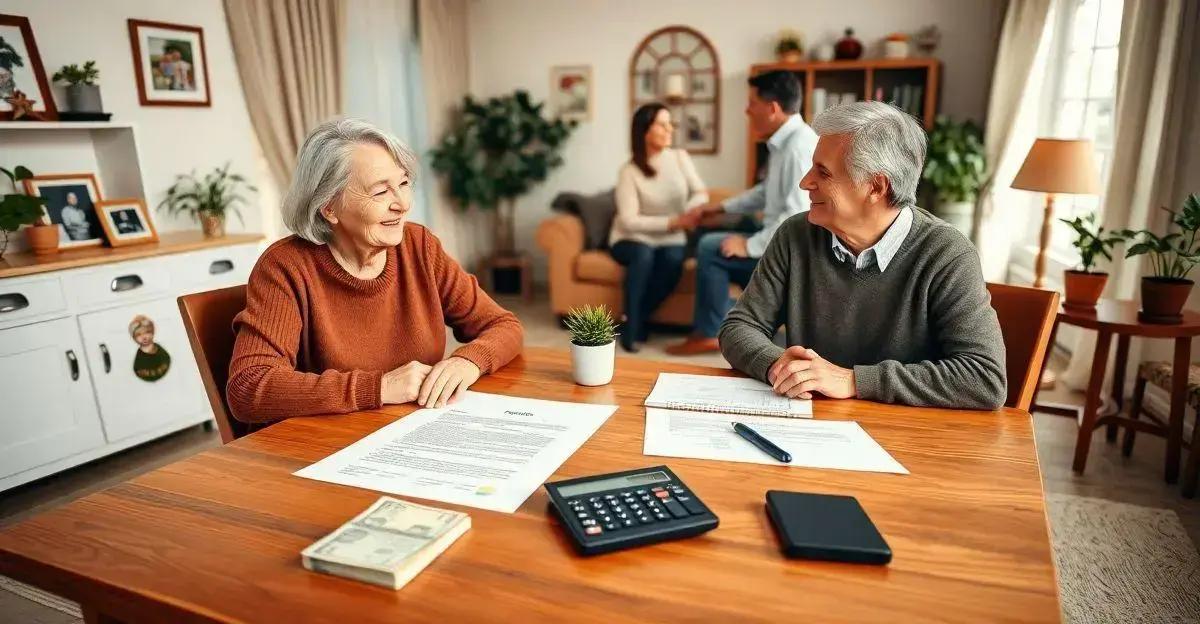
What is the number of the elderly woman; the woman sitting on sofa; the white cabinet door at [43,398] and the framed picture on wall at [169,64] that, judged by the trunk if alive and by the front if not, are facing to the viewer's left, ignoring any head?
0

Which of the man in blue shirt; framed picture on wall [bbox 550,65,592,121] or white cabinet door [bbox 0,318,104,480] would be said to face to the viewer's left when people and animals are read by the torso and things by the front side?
the man in blue shirt

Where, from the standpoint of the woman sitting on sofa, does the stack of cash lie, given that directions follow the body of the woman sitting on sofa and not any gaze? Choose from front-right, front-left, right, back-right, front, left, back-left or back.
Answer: front-right

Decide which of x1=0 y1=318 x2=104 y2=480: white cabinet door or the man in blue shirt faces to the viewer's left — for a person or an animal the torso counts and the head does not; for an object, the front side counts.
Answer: the man in blue shirt

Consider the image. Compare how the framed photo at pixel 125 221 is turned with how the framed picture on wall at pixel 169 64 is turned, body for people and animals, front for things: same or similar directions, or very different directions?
same or similar directions

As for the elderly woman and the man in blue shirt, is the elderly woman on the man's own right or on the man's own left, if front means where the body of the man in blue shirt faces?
on the man's own left

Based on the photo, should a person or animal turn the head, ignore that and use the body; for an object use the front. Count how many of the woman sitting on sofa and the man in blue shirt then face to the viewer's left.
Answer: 1

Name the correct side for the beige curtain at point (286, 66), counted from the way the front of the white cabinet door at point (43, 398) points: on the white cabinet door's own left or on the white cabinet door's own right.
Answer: on the white cabinet door's own left

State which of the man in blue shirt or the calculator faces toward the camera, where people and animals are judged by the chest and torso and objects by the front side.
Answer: the calculator

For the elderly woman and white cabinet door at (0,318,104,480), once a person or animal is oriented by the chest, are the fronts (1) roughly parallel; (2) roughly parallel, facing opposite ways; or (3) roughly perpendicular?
roughly parallel

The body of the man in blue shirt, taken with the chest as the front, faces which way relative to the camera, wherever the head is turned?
to the viewer's left

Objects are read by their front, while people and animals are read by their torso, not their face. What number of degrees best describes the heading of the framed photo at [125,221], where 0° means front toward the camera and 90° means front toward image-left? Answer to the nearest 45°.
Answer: approximately 315°

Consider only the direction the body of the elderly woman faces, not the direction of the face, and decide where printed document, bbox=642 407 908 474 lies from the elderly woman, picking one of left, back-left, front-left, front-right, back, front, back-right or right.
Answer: front

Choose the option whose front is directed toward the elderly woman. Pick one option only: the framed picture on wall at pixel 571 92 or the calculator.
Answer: the framed picture on wall

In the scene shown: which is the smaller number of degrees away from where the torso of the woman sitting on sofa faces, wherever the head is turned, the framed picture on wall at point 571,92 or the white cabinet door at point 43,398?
the white cabinet door

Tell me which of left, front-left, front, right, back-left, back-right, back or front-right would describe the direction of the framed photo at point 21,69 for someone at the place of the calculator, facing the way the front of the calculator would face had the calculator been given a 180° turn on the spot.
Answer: front-left

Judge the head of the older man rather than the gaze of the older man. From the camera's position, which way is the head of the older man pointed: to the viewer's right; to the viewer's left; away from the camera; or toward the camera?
to the viewer's left
